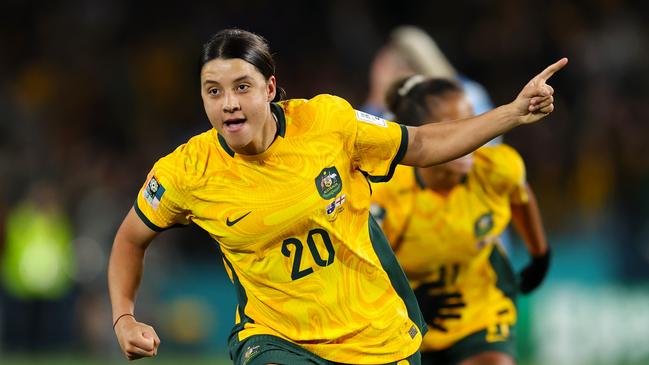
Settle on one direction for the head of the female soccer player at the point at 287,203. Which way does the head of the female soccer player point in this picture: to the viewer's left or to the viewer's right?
to the viewer's left

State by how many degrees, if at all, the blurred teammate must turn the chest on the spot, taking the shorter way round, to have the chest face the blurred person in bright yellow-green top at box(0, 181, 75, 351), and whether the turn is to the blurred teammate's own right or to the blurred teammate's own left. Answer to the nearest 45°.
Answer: approximately 135° to the blurred teammate's own right

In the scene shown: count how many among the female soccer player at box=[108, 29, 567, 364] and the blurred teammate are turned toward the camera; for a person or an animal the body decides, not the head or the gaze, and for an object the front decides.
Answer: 2

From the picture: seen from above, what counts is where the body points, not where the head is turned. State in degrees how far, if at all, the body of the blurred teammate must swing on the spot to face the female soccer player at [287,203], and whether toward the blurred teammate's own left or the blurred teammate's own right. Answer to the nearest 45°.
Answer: approximately 45° to the blurred teammate's own right

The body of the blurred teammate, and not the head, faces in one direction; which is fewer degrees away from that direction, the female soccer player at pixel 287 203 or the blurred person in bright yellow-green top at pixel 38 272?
the female soccer player
